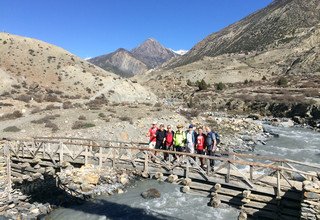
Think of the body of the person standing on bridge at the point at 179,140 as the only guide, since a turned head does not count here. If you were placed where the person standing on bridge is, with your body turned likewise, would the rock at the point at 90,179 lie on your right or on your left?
on your right

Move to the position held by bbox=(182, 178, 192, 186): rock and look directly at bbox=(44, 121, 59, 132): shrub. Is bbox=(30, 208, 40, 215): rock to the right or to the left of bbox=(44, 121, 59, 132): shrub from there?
left

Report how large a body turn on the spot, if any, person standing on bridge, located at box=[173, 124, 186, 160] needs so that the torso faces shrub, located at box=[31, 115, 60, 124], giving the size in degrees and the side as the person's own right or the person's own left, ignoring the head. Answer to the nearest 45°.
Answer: approximately 135° to the person's own right

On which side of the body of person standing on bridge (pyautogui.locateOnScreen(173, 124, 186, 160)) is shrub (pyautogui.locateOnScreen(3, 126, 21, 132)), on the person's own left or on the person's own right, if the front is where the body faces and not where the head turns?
on the person's own right

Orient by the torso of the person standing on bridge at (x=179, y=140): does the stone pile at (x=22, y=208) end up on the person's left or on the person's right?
on the person's right

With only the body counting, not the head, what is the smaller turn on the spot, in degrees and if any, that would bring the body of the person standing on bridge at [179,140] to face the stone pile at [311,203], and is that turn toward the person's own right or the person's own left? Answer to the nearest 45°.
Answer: approximately 45° to the person's own left

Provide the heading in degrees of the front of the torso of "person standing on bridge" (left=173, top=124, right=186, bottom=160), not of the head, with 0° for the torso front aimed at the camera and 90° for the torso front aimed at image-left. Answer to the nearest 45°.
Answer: approximately 0°
